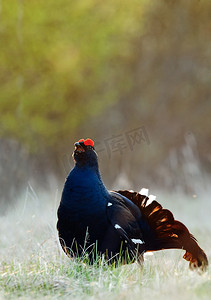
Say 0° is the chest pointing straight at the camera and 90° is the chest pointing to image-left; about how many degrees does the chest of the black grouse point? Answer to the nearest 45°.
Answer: approximately 45°
